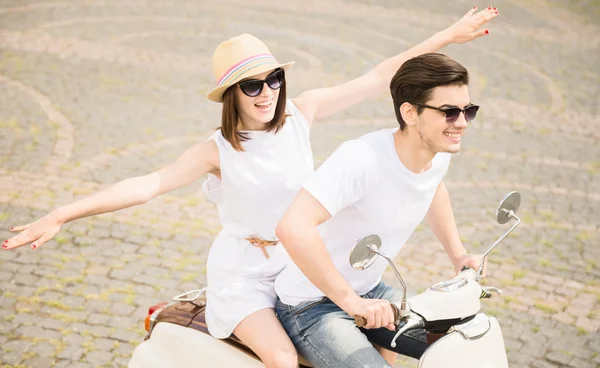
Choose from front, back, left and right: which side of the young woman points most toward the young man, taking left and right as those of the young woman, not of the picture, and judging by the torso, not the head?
front

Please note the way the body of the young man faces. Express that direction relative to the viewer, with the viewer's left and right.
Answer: facing the viewer and to the right of the viewer

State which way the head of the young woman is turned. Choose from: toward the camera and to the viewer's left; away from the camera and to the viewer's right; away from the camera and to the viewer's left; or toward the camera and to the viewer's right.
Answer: toward the camera and to the viewer's right

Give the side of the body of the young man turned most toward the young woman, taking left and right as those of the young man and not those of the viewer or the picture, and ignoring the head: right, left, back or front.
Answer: back

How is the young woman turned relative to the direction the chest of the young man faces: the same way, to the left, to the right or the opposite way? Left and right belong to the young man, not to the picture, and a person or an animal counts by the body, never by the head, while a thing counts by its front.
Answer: the same way

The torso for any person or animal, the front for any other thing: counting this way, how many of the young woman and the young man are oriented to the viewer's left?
0

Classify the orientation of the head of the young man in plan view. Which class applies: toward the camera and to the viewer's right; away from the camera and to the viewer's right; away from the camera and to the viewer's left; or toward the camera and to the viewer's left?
toward the camera and to the viewer's right
